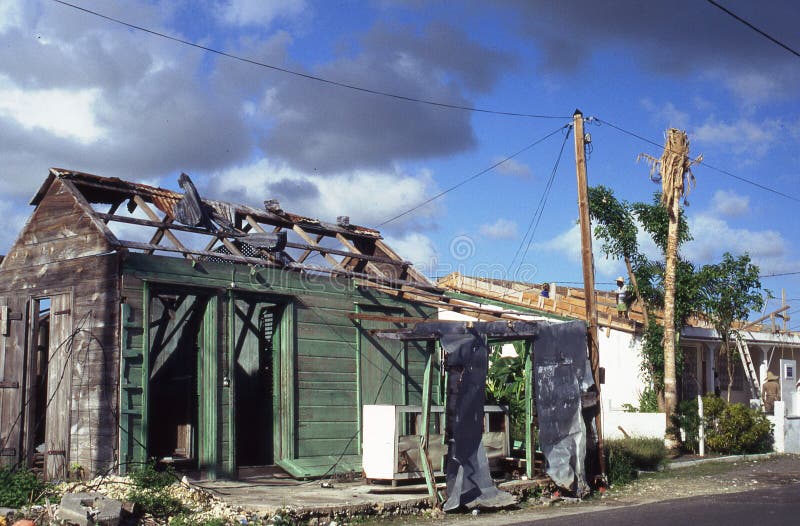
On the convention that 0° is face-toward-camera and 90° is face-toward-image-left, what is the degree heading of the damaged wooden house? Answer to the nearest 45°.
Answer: approximately 315°

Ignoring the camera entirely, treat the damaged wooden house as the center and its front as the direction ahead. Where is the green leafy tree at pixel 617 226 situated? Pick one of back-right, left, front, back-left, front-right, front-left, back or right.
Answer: left

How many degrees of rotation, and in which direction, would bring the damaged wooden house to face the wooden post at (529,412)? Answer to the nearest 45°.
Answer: approximately 45° to its left

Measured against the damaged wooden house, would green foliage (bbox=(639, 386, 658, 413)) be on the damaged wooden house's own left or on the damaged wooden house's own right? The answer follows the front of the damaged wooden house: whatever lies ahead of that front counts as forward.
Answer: on the damaged wooden house's own left

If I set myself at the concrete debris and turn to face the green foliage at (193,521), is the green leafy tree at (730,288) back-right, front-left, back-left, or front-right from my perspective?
front-left

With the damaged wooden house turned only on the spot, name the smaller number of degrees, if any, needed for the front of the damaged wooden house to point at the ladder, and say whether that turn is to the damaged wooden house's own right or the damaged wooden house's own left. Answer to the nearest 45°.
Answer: approximately 90° to the damaged wooden house's own left

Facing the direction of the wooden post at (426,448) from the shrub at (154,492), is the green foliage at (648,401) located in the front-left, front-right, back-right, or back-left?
front-left
